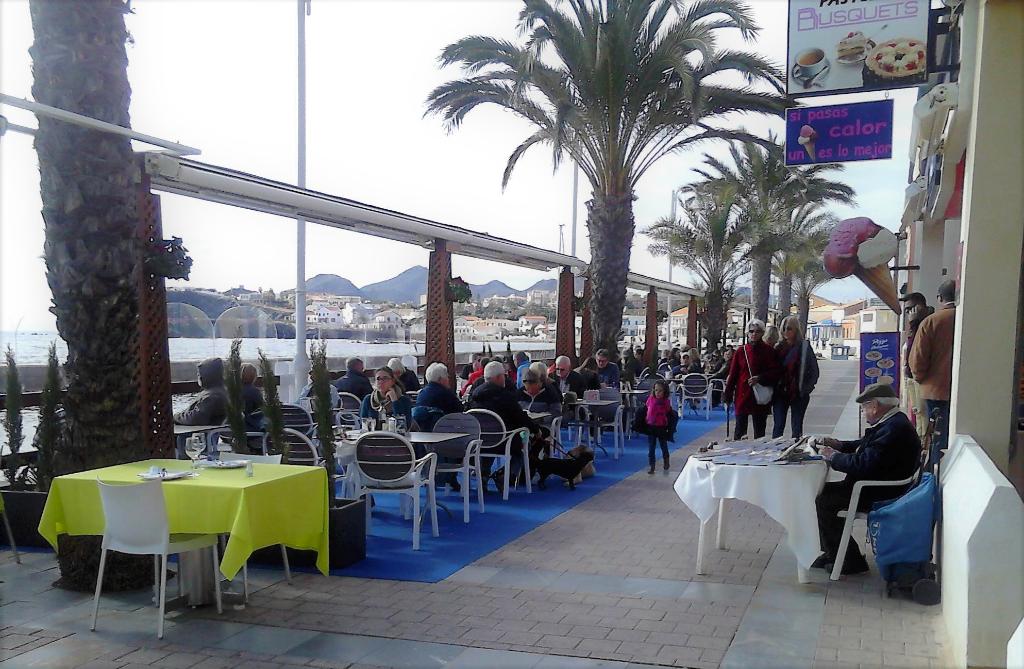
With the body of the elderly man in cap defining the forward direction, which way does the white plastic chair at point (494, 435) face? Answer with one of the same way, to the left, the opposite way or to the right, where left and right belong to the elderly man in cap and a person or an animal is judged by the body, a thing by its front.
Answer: to the right

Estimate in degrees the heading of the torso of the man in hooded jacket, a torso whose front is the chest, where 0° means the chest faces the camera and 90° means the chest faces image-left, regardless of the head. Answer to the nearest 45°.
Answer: approximately 90°

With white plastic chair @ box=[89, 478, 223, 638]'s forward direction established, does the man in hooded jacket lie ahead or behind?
ahead

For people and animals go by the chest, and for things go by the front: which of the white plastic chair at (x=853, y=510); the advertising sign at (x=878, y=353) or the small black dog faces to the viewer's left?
the white plastic chair

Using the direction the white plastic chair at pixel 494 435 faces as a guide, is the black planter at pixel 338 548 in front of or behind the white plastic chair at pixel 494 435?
behind

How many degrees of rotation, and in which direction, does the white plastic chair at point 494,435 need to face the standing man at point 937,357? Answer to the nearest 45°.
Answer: approximately 45° to its right

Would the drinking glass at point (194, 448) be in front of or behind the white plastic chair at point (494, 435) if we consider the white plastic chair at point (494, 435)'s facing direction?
behind

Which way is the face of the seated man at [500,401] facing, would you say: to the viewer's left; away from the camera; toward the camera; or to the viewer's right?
away from the camera

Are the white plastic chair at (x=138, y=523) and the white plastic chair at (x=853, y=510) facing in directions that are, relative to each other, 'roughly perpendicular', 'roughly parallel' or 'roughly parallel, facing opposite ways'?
roughly perpendicular

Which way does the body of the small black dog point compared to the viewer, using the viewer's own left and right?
facing to the right of the viewer

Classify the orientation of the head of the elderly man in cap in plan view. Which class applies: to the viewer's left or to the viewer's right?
to the viewer's left

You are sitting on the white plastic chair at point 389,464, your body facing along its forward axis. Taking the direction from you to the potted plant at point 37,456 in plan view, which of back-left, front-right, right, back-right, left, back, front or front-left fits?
back-left
